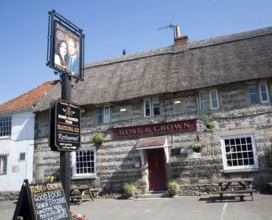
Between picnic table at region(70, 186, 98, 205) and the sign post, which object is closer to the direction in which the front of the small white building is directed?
the sign post

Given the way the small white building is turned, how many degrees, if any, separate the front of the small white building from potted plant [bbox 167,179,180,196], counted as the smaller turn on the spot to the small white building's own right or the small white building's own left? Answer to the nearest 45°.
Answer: approximately 45° to the small white building's own left

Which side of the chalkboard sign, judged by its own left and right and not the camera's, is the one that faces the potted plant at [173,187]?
left

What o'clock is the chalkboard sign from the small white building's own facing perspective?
The chalkboard sign is roughly at 12 o'clock from the small white building.

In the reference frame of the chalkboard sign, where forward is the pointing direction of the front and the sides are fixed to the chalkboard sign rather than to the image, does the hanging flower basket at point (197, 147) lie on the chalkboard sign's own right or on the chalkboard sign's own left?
on the chalkboard sign's own left

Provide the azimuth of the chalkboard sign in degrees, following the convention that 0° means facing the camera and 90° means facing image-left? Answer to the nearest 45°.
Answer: approximately 315°

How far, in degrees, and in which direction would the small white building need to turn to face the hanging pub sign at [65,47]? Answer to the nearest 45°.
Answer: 0° — it already faces it
